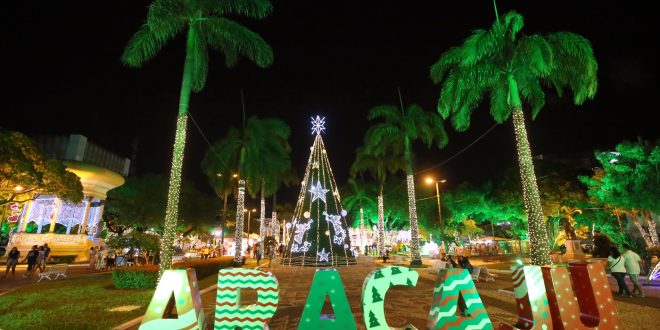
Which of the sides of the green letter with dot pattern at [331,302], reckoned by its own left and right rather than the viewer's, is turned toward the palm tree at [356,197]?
back

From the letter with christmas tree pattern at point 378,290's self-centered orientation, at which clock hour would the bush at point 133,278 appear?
The bush is roughly at 4 o'clock from the letter with christmas tree pattern.

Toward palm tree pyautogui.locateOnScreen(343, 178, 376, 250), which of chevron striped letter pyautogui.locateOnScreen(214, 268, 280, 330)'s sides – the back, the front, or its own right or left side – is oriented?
back

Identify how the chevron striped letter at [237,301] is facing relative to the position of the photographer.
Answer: facing the viewer

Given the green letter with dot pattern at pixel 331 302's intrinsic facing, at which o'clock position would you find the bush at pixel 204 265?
The bush is roughly at 5 o'clock from the green letter with dot pattern.

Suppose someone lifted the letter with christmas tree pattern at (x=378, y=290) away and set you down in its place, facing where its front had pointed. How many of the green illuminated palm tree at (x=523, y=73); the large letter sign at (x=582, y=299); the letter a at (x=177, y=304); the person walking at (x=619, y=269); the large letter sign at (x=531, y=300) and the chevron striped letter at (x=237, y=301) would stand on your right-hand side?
2

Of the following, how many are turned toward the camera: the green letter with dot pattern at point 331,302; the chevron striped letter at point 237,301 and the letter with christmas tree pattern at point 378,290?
3

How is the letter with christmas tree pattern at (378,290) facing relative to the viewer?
toward the camera

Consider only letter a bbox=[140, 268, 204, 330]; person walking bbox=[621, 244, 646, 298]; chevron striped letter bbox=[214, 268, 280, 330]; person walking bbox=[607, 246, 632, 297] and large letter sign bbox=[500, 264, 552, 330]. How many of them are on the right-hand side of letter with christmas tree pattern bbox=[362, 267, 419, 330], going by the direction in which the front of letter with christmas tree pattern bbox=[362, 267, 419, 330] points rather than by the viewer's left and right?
2

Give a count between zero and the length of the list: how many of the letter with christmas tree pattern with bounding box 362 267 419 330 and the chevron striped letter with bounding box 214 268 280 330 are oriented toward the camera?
2
